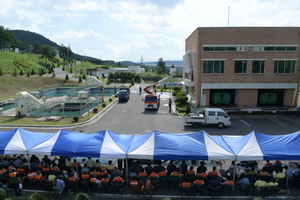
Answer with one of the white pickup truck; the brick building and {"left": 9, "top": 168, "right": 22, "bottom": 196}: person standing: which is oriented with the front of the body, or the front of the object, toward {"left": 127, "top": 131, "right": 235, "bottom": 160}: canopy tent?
the brick building

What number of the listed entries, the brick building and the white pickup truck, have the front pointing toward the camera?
1

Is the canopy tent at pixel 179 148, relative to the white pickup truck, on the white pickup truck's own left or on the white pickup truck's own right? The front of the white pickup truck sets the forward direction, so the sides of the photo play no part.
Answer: on the white pickup truck's own right

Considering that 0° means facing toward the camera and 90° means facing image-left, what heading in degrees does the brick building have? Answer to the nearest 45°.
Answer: approximately 0°

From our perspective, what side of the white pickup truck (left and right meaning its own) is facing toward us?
right

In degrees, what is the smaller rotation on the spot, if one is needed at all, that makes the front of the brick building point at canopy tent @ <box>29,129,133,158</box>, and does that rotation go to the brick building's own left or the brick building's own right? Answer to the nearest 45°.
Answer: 0° — it already faces it

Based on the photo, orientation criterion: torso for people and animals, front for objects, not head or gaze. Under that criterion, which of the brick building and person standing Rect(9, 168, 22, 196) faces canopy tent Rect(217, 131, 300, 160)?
the brick building

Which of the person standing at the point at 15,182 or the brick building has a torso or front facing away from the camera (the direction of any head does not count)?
the person standing

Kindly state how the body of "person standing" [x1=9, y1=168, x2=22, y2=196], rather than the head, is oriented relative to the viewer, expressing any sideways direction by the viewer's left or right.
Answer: facing away from the viewer
